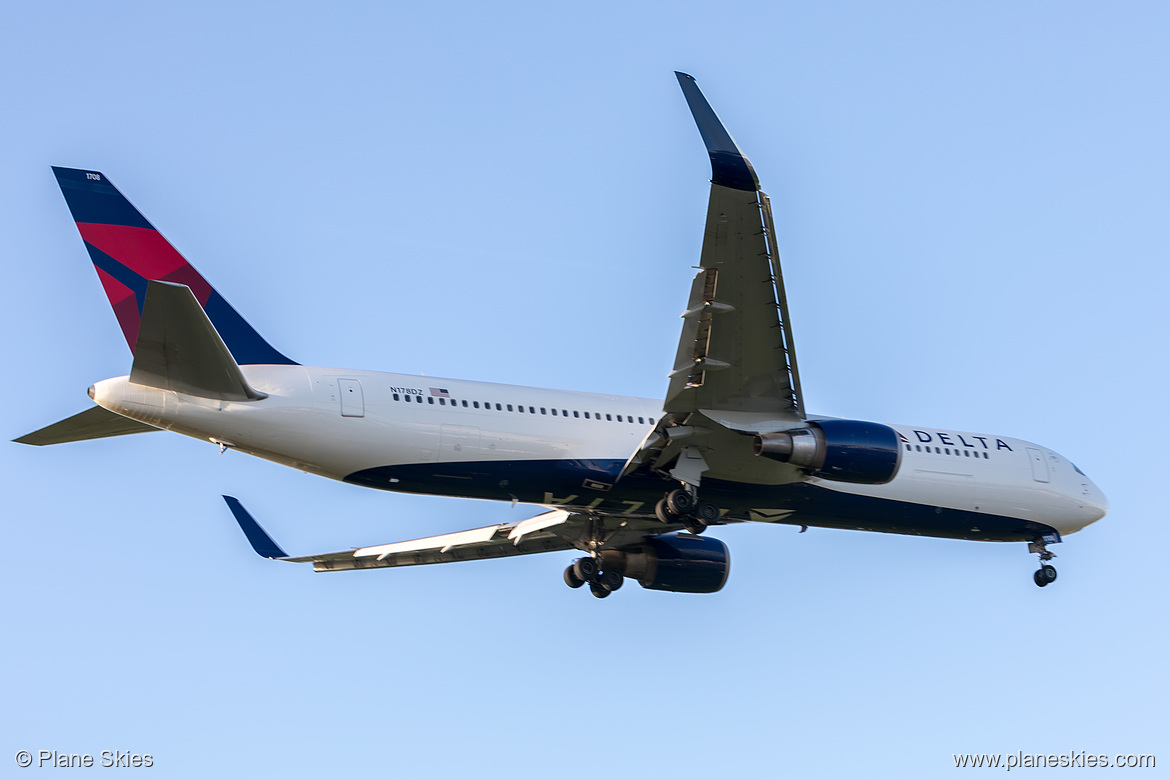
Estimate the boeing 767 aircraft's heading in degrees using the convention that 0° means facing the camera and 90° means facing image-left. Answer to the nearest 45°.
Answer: approximately 225°
